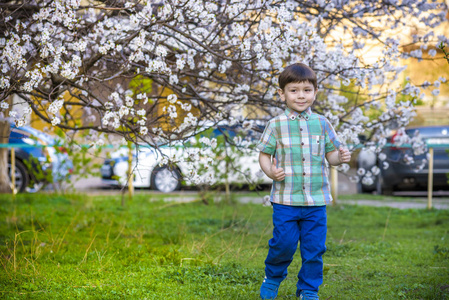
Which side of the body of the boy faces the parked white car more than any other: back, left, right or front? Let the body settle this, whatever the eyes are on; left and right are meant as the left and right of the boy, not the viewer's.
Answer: back

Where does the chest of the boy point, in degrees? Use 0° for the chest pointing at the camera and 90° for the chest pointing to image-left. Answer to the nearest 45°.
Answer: approximately 0°

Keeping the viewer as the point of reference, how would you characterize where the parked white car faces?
facing the viewer and to the left of the viewer

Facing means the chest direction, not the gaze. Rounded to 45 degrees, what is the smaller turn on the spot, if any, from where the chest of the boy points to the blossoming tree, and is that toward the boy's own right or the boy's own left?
approximately 135° to the boy's own right

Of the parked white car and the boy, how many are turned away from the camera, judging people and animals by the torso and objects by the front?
0
